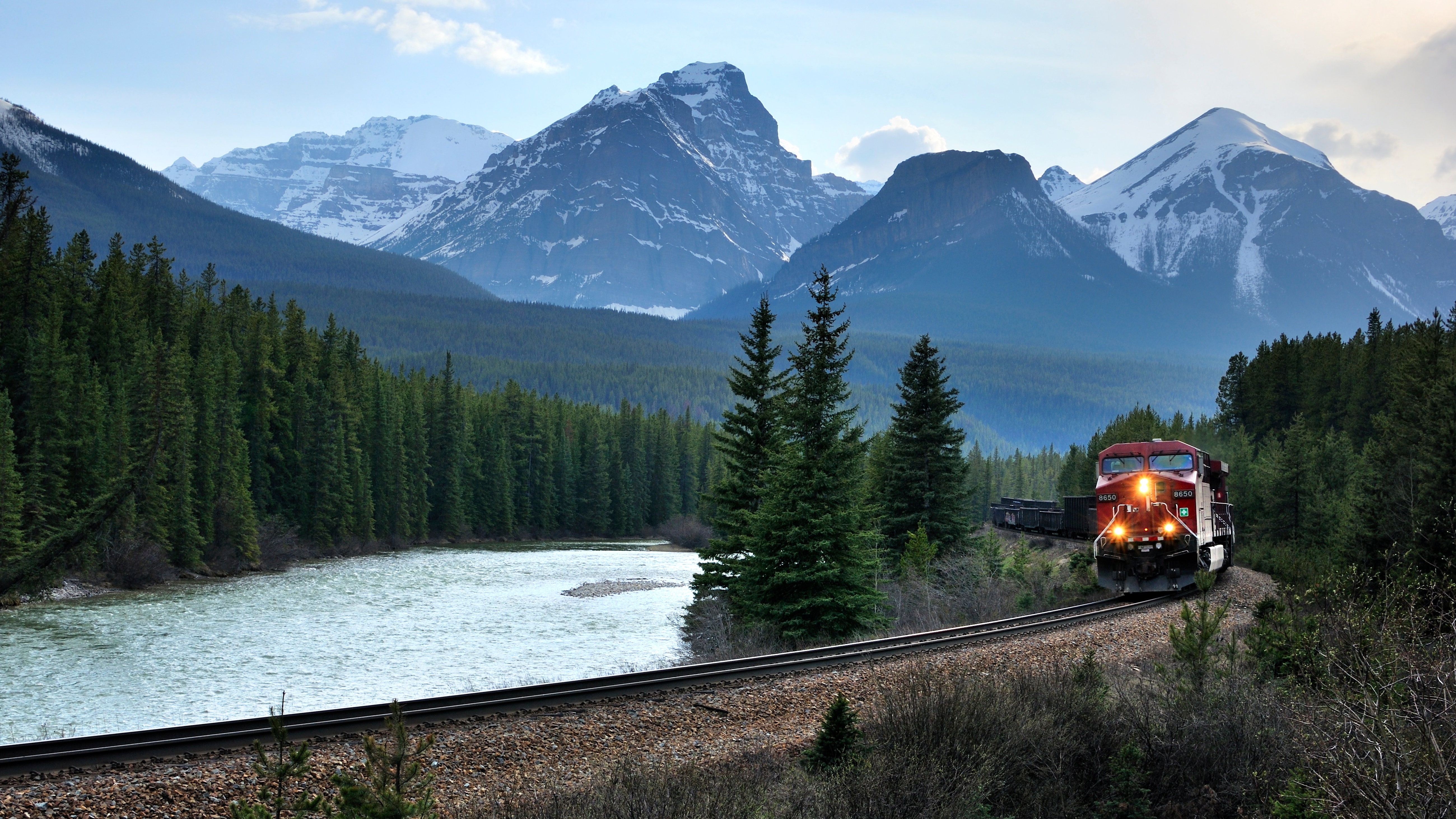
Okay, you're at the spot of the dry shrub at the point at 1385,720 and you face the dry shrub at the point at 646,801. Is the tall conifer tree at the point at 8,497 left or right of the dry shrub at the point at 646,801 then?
right

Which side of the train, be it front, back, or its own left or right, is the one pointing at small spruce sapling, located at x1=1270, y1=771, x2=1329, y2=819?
front

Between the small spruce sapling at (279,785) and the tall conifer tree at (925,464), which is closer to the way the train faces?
the small spruce sapling

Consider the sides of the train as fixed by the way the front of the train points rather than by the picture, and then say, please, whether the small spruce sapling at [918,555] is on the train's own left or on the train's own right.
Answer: on the train's own right

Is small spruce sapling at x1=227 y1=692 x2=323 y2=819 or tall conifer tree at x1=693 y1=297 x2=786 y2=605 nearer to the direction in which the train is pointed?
the small spruce sapling

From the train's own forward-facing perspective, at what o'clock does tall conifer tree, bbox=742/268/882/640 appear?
The tall conifer tree is roughly at 2 o'clock from the train.

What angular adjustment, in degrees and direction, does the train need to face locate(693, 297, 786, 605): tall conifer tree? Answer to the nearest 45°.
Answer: approximately 90° to its right

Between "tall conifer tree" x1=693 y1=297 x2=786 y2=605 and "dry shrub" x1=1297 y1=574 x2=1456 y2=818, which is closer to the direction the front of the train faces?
the dry shrub

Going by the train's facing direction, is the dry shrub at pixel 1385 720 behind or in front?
in front

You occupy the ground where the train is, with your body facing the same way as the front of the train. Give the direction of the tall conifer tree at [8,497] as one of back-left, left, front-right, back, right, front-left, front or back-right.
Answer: right
